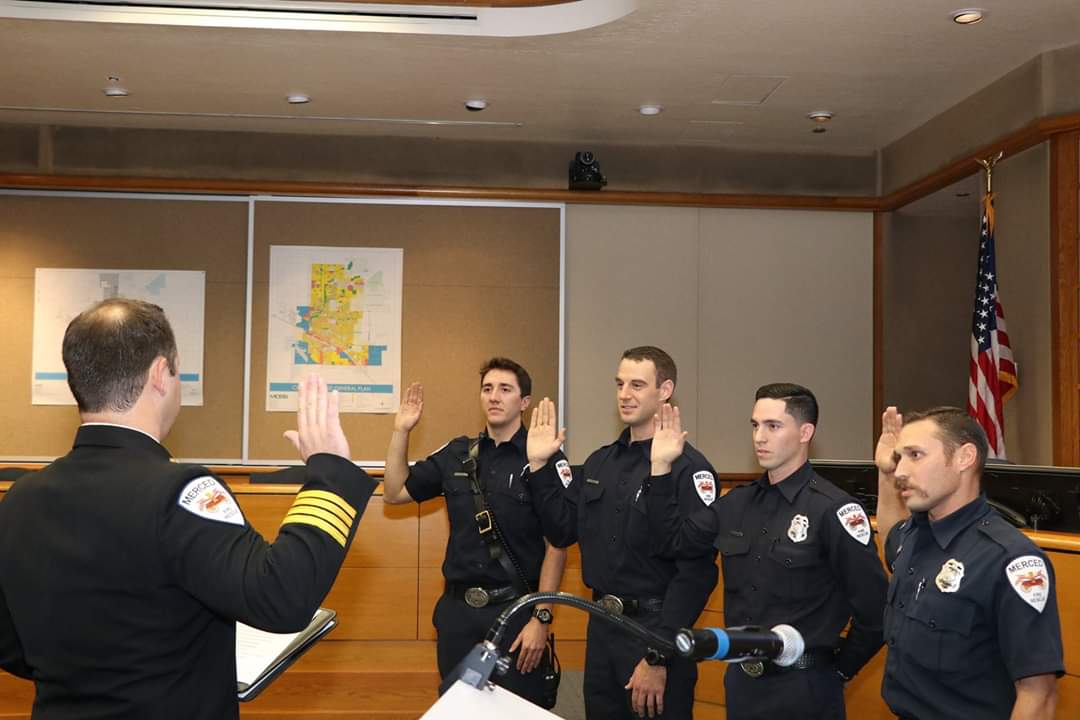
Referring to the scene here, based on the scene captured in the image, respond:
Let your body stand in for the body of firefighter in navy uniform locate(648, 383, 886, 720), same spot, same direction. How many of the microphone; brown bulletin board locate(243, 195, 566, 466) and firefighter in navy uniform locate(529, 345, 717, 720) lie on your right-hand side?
2

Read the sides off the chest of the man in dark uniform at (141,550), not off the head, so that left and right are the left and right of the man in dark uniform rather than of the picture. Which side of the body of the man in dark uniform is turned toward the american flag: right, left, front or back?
front

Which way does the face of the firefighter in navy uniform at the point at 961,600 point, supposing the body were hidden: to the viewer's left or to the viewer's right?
to the viewer's left

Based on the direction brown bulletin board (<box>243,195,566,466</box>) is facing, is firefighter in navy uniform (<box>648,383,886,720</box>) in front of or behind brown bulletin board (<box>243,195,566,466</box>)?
in front

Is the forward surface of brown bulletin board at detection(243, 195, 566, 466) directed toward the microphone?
yes

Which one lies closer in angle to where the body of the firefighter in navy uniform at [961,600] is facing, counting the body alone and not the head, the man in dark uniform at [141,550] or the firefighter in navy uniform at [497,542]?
the man in dark uniform

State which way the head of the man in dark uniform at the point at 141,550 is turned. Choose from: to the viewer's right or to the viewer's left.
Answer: to the viewer's right

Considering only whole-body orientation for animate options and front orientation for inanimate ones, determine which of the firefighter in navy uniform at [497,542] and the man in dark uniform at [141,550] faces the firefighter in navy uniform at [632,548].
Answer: the man in dark uniform

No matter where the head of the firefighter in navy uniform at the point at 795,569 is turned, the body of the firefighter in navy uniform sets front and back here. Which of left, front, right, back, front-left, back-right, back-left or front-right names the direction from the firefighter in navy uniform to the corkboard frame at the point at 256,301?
right

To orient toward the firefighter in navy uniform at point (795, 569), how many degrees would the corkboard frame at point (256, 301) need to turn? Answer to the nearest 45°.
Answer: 0° — it already faces them

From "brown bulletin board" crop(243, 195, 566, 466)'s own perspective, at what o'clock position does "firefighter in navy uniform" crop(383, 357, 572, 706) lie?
The firefighter in navy uniform is roughly at 12 o'clock from the brown bulletin board.

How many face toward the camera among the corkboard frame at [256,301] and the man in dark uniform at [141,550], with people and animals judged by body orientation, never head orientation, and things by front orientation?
1

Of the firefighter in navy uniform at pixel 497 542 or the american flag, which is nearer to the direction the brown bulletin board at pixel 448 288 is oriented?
the firefighter in navy uniform

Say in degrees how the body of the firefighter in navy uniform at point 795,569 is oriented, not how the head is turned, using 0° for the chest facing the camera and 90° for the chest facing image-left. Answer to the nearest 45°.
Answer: approximately 45°
